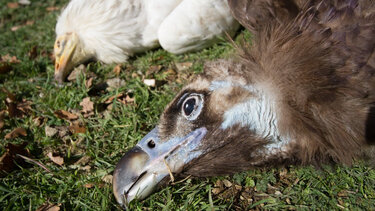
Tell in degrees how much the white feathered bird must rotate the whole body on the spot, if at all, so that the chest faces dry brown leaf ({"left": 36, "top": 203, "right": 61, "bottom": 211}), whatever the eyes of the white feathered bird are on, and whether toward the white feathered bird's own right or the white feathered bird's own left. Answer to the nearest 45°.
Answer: approximately 45° to the white feathered bird's own left

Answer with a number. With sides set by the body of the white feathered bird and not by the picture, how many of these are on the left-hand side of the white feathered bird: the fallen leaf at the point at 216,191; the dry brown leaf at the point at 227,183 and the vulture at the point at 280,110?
3

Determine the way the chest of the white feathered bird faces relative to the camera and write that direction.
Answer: to the viewer's left

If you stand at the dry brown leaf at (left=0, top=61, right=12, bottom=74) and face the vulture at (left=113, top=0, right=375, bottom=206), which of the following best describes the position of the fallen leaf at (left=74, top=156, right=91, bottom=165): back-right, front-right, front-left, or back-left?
front-right

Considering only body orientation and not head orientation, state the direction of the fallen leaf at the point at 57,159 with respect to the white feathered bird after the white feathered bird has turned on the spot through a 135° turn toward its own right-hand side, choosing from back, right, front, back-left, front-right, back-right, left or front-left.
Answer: back

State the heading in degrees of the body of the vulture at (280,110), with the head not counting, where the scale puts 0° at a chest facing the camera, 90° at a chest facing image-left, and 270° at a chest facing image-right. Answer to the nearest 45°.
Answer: approximately 90°

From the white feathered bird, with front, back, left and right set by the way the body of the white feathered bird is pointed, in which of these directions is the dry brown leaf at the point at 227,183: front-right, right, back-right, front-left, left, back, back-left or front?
left

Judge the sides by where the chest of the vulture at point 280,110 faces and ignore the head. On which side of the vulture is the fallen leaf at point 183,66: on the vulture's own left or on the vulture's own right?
on the vulture's own right

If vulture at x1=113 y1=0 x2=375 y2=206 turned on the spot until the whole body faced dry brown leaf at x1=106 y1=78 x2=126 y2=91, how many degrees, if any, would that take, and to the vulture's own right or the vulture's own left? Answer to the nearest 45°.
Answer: approximately 45° to the vulture's own right

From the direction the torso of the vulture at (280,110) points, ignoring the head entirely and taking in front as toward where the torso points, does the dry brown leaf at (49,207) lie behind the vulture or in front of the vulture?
in front

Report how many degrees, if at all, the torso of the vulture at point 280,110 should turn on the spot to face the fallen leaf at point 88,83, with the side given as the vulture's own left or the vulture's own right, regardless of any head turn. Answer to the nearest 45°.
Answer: approximately 45° to the vulture's own right

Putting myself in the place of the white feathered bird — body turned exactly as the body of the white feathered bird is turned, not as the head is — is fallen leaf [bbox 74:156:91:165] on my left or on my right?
on my left

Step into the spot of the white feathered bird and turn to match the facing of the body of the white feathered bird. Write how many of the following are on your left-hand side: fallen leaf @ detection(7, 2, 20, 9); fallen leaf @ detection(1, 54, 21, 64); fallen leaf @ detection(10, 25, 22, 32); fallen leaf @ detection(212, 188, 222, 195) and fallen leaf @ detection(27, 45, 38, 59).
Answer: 1

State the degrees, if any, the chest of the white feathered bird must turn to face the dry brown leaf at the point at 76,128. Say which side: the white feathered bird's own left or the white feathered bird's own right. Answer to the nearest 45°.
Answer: approximately 45° to the white feathered bird's own left
